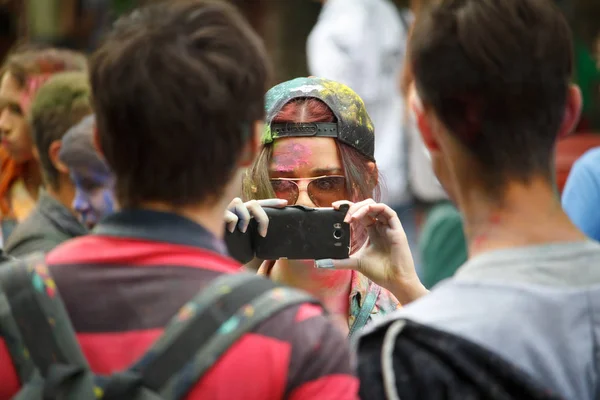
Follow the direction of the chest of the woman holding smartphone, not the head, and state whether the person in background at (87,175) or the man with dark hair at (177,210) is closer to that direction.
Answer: the man with dark hair

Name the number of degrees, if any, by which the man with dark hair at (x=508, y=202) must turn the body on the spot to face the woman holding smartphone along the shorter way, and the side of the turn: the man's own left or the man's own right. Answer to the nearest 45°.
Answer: approximately 45° to the man's own left

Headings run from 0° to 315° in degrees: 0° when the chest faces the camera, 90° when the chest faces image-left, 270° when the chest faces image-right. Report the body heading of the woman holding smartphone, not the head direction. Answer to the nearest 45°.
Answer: approximately 0°

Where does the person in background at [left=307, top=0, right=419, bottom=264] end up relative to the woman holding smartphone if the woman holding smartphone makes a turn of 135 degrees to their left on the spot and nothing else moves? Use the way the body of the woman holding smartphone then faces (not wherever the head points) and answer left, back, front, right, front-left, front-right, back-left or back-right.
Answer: front-left

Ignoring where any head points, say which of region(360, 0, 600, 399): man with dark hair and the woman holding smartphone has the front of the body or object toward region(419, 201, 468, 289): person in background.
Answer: the man with dark hair

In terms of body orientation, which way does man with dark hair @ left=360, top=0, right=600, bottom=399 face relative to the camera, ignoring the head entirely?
away from the camera

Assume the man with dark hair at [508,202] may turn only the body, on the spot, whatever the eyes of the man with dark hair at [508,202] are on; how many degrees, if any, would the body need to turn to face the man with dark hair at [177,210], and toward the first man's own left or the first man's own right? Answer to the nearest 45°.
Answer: approximately 90° to the first man's own left

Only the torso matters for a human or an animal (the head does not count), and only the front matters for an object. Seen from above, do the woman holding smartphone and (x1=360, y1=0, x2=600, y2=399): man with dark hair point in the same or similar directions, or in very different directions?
very different directions

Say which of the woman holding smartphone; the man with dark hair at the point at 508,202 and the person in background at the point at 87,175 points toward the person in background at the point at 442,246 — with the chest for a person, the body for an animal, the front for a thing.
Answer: the man with dark hair

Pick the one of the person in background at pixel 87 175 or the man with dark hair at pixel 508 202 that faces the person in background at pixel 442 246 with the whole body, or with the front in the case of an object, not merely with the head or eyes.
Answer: the man with dark hair

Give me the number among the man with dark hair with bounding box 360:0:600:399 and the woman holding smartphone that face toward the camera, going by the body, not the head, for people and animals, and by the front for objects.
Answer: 1
